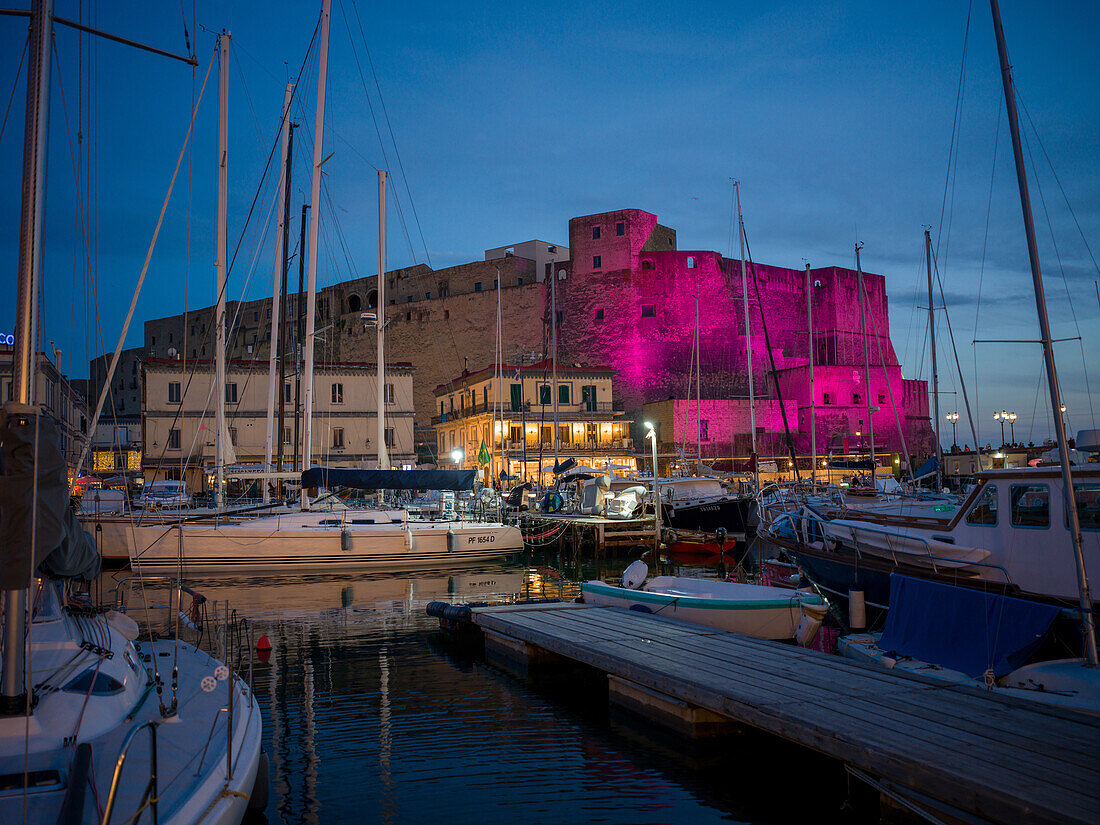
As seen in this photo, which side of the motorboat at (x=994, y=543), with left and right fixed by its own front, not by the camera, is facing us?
left

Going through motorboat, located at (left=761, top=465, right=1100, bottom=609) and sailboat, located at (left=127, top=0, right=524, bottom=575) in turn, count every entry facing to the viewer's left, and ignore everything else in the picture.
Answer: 2

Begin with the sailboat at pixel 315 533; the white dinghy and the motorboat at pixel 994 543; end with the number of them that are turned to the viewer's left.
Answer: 2

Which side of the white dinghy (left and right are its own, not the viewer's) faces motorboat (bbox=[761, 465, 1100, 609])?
front

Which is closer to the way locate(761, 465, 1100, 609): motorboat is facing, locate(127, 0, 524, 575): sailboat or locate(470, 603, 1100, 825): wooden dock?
the sailboat

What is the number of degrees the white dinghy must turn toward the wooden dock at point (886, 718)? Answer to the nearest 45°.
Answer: approximately 45° to its right

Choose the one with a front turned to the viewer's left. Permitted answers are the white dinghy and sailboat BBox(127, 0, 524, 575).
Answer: the sailboat

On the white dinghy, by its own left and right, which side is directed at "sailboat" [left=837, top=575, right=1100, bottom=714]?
front

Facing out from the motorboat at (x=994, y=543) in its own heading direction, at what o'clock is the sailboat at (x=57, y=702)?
The sailboat is roughly at 10 o'clock from the motorboat.

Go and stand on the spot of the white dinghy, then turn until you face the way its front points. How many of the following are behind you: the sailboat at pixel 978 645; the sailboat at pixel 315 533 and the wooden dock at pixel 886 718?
1

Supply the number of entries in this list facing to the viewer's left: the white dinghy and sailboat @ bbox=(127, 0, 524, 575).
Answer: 1

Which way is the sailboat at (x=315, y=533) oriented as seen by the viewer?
to the viewer's left
